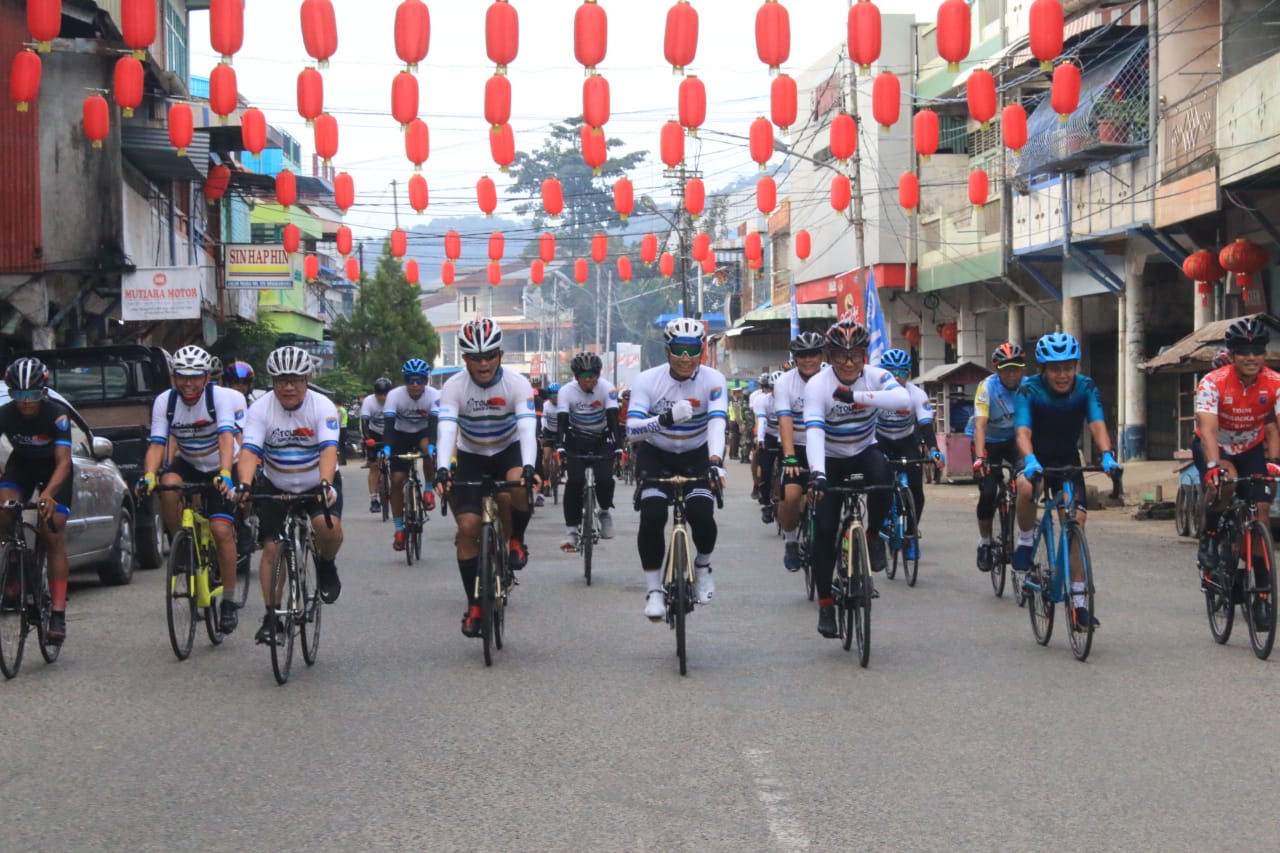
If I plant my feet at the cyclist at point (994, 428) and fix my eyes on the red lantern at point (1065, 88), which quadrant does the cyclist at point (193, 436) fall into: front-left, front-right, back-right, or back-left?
back-left

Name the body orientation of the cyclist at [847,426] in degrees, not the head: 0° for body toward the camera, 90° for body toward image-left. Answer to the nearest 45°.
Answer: approximately 0°

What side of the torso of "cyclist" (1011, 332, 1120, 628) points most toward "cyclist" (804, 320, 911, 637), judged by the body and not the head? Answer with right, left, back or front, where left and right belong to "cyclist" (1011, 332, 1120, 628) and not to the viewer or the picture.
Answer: right

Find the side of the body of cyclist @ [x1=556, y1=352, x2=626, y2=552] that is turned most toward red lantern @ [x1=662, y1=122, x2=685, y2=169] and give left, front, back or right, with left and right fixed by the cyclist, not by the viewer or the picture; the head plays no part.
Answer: back
